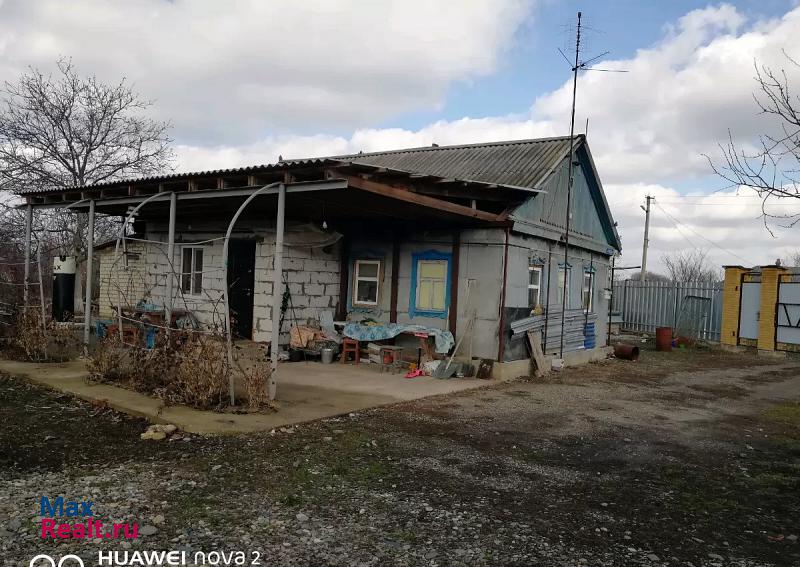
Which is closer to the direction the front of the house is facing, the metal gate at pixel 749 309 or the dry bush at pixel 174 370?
the dry bush

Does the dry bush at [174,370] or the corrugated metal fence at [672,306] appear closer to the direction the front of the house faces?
the dry bush

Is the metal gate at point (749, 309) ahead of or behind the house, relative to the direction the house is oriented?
behind

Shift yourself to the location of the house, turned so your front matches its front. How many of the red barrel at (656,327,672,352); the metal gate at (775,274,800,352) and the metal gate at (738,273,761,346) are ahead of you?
0

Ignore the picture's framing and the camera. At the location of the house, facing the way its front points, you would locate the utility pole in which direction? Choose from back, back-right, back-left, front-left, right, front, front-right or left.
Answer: back

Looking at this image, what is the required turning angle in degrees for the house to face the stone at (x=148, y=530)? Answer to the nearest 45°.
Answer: approximately 45° to its left

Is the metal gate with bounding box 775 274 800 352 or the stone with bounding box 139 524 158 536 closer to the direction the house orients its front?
the stone

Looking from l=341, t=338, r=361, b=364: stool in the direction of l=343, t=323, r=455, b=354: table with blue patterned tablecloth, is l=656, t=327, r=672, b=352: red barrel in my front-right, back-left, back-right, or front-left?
front-left

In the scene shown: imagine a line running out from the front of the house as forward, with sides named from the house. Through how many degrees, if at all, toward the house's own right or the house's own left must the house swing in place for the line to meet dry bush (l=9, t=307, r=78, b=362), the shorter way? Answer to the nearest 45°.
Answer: approximately 45° to the house's own right

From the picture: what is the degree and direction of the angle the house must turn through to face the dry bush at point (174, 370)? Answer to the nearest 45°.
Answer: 0° — it already faces it

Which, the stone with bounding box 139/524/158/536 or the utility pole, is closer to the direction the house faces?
the stone

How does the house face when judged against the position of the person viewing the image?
facing the viewer and to the left of the viewer
